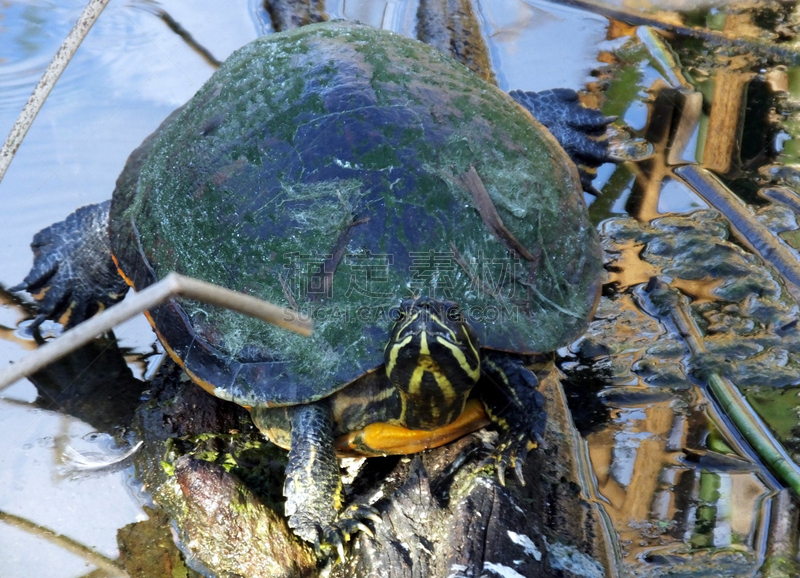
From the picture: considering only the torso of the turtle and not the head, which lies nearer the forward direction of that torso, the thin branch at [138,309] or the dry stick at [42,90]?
the thin branch

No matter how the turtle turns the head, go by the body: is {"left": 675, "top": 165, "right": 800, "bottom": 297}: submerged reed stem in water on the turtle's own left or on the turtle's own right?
on the turtle's own left

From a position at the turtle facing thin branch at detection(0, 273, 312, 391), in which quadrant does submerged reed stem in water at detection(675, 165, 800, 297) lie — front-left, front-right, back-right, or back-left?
back-left

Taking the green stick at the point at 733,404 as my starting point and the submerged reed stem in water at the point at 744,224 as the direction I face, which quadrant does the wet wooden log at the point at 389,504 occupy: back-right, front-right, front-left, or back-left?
back-left

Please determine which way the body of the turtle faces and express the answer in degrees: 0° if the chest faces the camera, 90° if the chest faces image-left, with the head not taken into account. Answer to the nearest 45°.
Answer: approximately 0°

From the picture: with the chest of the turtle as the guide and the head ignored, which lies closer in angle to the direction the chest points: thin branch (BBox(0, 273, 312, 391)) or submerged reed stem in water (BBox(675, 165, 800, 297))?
the thin branch

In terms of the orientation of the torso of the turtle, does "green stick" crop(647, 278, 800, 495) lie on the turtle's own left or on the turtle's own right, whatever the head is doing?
on the turtle's own left
